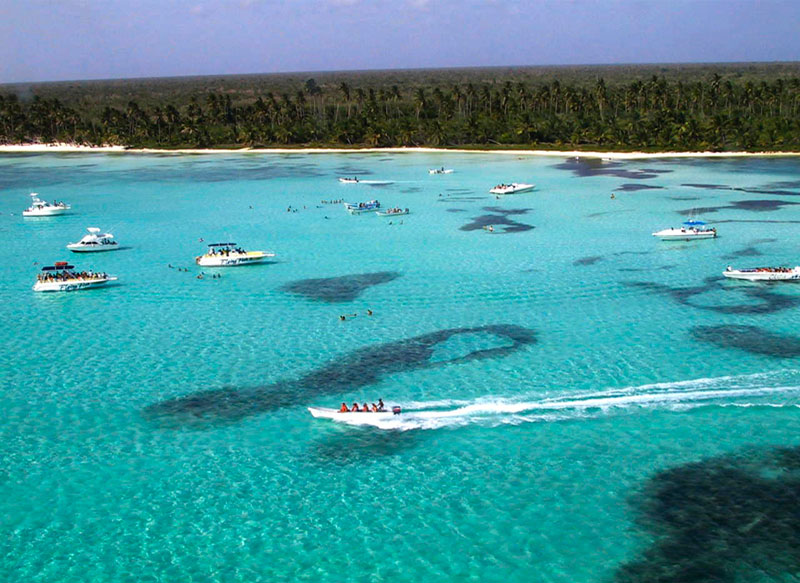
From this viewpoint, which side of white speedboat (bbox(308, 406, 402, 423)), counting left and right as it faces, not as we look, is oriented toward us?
left
